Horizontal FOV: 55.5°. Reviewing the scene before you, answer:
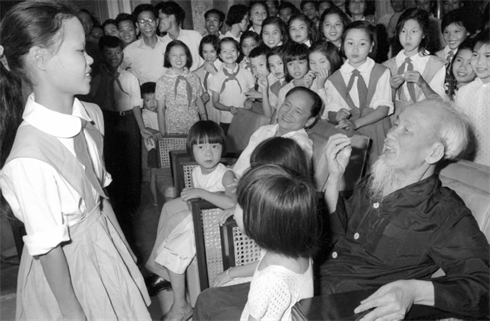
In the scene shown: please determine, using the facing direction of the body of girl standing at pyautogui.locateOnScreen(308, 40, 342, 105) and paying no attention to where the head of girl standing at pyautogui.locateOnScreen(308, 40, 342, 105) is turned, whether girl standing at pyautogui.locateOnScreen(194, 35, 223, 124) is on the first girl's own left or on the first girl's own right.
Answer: on the first girl's own right

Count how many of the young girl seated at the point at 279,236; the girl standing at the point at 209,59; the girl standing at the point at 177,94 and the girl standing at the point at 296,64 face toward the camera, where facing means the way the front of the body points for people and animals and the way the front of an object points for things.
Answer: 3

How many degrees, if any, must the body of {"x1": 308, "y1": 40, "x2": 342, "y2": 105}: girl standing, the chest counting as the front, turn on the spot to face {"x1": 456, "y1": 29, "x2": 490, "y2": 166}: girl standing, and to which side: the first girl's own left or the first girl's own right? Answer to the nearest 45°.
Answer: approximately 90° to the first girl's own left

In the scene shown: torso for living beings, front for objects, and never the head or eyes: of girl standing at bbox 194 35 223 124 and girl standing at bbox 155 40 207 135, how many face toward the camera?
2

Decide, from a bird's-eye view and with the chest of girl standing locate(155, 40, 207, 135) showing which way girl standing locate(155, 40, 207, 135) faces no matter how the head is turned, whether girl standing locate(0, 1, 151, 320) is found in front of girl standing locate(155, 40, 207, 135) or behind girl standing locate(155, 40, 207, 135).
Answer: in front

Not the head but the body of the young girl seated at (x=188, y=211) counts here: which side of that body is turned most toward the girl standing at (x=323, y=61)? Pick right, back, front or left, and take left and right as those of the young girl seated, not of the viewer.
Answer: back

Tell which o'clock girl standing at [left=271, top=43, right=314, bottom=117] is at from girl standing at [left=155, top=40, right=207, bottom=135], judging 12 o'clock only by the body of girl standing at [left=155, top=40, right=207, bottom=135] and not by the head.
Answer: girl standing at [left=271, top=43, right=314, bottom=117] is roughly at 10 o'clock from girl standing at [left=155, top=40, right=207, bottom=135].

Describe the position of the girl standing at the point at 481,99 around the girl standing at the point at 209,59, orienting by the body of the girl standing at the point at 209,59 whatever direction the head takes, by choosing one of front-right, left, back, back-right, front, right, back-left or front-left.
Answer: front-left

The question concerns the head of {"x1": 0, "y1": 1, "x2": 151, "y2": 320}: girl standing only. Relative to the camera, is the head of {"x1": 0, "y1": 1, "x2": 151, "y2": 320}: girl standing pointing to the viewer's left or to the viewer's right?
to the viewer's right

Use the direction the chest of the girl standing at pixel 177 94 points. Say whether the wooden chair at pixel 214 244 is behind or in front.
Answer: in front

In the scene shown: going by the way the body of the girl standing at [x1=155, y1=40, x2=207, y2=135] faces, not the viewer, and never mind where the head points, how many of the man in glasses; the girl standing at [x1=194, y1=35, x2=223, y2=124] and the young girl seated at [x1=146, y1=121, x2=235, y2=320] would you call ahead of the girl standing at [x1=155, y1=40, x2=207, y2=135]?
1

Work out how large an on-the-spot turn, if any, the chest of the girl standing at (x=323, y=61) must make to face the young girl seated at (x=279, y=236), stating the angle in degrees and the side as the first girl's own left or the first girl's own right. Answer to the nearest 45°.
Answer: approximately 45° to the first girl's own left
